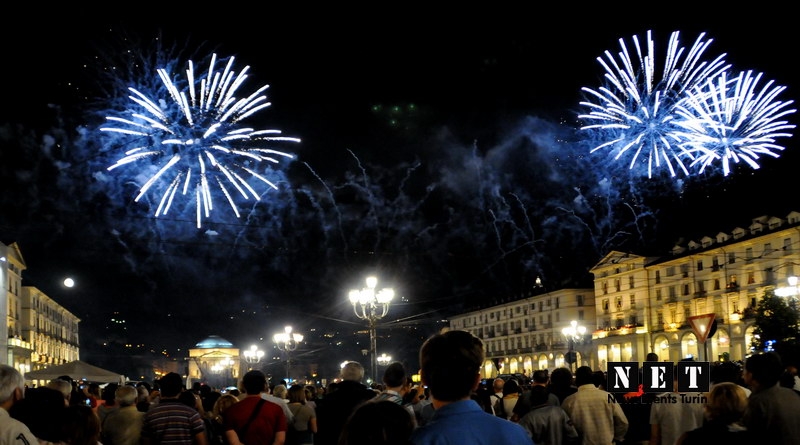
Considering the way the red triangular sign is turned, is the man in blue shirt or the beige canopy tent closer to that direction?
the man in blue shirt

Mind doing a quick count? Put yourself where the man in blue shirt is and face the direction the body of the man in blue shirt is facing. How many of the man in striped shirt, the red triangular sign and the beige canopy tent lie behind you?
0

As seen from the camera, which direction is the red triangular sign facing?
toward the camera

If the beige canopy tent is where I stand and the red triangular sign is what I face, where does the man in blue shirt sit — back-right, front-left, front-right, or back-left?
front-right

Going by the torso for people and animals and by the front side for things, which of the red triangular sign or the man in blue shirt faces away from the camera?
the man in blue shirt

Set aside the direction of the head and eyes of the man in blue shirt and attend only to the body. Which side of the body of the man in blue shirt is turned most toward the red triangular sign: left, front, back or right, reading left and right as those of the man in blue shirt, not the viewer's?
front

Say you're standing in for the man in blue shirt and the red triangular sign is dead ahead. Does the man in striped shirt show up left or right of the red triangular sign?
left

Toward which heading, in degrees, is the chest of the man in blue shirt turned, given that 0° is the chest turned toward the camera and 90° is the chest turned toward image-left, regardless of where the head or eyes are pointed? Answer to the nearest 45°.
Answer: approximately 180°

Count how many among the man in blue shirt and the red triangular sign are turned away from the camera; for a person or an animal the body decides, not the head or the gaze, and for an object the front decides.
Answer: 1

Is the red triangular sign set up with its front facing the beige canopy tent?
no

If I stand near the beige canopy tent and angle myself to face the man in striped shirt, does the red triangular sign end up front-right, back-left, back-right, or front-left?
front-left

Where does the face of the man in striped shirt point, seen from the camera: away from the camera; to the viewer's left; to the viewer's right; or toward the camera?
away from the camera

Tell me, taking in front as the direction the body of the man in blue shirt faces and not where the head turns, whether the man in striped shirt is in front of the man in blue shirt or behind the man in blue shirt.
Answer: in front

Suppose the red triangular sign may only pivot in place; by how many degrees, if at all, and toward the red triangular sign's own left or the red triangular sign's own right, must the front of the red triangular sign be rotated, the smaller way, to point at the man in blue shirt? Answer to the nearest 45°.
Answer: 0° — it already faces them

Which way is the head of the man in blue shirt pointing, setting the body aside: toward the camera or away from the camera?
away from the camera

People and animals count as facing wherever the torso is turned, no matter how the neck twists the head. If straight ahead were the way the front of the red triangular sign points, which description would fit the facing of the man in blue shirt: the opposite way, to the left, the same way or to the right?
the opposite way
